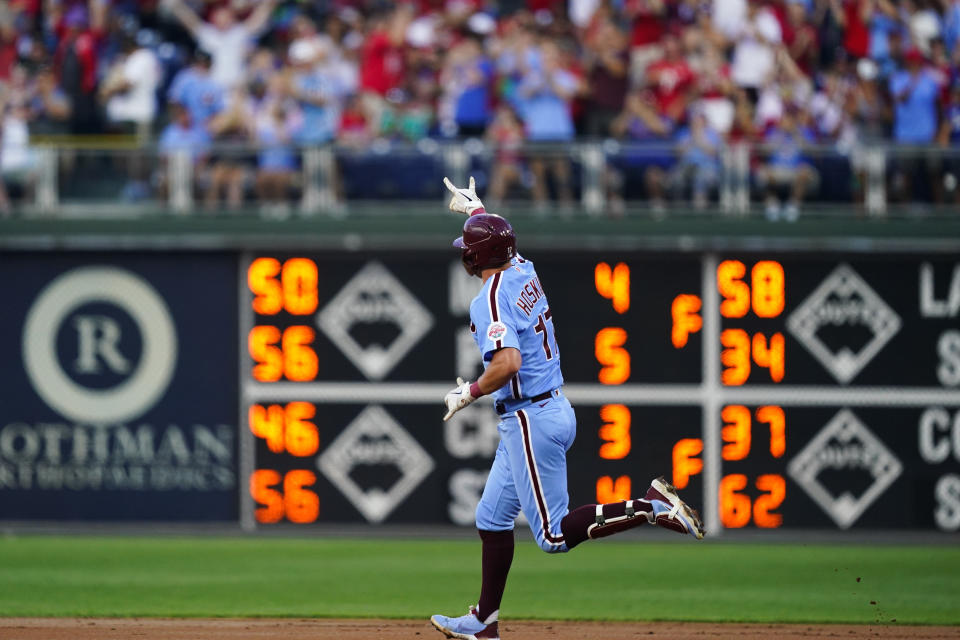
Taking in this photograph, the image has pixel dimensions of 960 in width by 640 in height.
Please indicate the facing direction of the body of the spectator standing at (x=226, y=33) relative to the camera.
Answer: toward the camera

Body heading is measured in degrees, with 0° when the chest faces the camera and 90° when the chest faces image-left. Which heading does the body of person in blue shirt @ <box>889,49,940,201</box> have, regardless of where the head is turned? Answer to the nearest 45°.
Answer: approximately 0°

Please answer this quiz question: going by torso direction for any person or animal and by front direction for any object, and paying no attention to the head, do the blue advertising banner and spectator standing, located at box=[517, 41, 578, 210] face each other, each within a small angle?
no

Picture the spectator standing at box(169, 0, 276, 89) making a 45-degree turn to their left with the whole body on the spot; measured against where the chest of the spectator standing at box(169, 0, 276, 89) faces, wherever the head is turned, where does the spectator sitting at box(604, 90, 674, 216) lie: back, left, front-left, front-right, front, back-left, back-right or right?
front

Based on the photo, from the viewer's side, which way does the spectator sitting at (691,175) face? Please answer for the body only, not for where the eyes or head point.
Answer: toward the camera

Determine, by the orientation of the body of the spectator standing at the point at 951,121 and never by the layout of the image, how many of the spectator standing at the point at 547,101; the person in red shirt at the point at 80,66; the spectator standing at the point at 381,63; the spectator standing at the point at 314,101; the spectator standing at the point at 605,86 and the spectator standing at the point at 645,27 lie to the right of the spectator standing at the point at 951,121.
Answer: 6

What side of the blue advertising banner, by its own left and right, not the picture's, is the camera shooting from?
front

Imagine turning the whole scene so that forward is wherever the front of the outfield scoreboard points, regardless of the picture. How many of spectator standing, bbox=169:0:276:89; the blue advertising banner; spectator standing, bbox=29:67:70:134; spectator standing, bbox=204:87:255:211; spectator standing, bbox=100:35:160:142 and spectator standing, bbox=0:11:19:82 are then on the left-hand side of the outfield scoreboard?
0

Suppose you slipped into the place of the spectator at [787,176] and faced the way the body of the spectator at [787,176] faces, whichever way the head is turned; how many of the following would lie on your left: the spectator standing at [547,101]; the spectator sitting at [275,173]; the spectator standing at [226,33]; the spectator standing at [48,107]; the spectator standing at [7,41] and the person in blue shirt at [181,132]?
0

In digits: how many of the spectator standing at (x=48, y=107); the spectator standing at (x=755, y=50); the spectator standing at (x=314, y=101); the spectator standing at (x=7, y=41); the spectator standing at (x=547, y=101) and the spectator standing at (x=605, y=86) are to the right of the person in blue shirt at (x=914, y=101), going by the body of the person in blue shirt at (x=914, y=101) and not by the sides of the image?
6

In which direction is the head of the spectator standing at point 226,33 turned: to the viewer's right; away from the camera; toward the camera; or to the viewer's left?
toward the camera

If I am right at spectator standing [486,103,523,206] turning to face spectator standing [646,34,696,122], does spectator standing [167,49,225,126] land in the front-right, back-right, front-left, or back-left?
back-left

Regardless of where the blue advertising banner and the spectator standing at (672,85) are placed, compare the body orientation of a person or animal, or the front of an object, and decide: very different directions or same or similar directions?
same or similar directions

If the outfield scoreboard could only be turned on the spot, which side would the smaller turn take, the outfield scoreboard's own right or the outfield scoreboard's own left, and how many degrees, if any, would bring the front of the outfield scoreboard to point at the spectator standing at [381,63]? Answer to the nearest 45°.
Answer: approximately 135° to the outfield scoreboard's own right

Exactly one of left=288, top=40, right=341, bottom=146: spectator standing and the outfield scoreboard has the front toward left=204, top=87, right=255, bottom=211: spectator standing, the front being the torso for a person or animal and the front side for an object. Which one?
left=288, top=40, right=341, bottom=146: spectator standing

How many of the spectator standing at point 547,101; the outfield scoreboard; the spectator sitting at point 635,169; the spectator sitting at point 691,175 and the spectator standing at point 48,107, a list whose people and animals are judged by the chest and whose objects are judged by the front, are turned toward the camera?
5

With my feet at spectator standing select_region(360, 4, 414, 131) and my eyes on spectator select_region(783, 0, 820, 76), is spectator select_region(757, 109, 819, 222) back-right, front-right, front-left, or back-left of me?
front-right

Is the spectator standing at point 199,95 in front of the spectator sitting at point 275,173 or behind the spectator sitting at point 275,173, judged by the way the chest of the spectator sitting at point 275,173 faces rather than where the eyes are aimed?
behind
